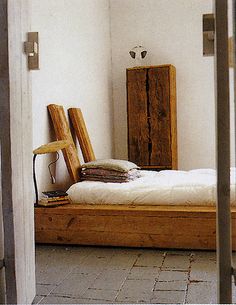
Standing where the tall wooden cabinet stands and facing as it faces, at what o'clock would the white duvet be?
The white duvet is roughly at 12 o'clock from the tall wooden cabinet.

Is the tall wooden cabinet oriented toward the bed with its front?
yes

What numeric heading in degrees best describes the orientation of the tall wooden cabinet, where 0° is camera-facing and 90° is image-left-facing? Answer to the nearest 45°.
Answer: approximately 0°
